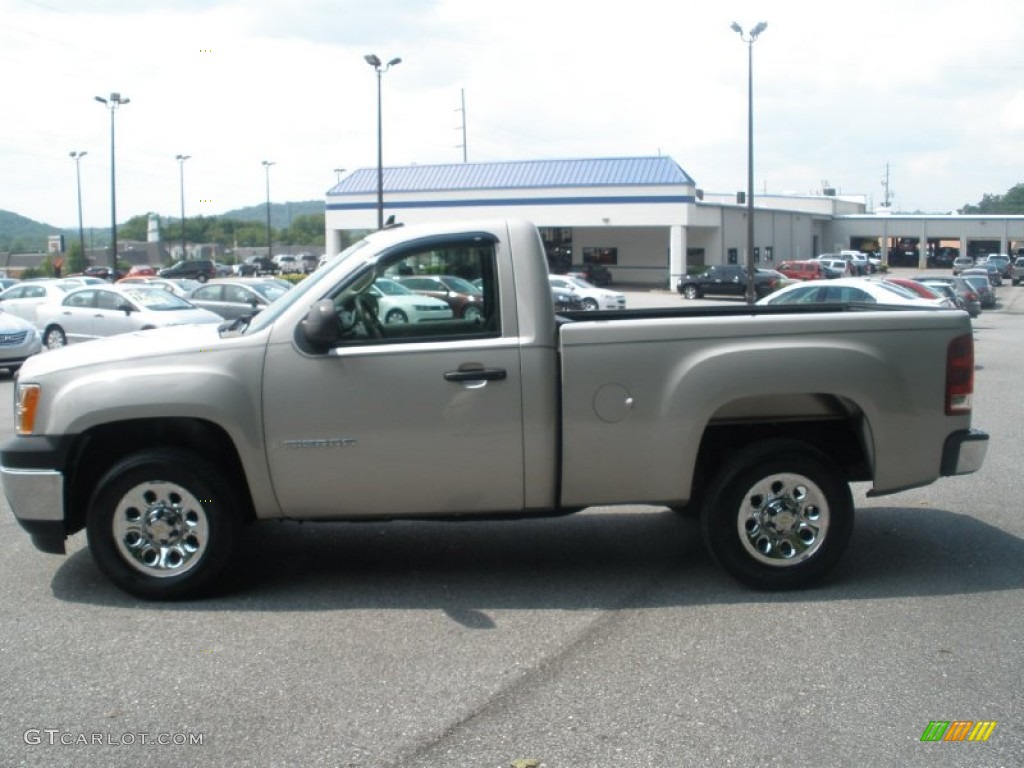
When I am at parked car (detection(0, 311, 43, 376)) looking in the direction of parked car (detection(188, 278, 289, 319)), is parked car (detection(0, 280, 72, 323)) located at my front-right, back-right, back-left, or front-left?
front-left

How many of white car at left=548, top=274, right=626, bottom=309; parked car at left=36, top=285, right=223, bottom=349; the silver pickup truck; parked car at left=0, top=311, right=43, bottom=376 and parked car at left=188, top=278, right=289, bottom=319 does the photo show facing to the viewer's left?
1

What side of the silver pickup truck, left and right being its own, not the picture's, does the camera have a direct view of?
left

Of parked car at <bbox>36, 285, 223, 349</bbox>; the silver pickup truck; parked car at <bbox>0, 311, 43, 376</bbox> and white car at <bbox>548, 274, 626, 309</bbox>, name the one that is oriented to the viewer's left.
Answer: the silver pickup truck

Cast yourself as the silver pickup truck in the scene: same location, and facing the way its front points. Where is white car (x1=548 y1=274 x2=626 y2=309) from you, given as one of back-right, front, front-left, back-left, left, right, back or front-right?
right

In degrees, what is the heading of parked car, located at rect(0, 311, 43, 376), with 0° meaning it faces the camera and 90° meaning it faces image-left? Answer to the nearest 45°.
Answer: approximately 315°

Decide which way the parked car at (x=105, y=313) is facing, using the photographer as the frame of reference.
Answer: facing the viewer and to the right of the viewer

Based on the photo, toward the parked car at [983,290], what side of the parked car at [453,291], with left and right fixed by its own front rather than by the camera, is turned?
left

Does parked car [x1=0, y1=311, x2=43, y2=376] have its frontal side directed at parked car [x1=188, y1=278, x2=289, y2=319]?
no

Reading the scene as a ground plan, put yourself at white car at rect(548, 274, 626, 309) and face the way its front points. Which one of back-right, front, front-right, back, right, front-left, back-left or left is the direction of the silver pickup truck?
front-right

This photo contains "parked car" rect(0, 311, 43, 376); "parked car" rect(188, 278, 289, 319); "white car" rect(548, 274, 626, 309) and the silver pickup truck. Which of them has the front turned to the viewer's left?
the silver pickup truck

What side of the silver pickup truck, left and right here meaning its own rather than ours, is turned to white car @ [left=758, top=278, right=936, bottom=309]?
right

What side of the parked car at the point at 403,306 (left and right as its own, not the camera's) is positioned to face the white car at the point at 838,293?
left

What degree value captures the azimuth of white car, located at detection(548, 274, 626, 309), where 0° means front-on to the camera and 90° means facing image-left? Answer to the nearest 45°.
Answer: approximately 315°

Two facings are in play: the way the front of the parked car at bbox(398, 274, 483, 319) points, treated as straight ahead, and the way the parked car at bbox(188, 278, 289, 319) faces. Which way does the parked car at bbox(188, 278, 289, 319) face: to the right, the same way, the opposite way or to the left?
the same way

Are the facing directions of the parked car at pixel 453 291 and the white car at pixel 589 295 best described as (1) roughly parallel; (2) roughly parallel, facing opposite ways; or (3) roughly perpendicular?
roughly parallel

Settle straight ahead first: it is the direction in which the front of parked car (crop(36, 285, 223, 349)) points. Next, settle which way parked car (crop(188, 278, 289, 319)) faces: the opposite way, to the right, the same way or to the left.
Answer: the same way
